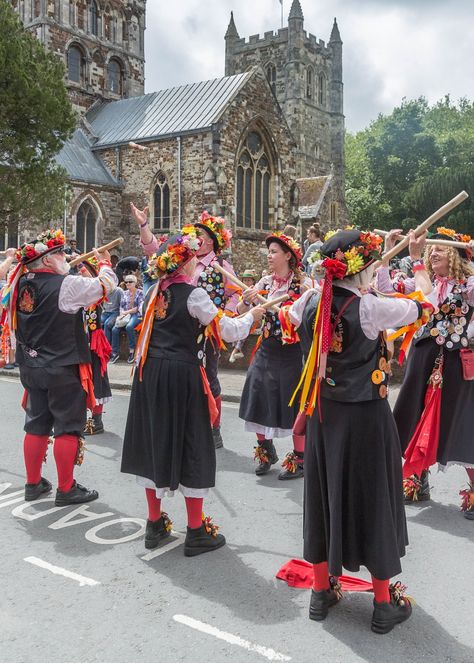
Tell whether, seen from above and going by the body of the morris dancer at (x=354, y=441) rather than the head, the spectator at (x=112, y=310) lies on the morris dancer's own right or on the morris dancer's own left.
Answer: on the morris dancer's own left

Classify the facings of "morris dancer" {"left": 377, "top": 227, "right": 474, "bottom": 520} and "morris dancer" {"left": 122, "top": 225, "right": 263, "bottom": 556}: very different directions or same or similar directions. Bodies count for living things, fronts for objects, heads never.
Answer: very different directions

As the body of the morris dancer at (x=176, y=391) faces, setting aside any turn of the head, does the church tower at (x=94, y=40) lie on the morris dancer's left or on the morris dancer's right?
on the morris dancer's left

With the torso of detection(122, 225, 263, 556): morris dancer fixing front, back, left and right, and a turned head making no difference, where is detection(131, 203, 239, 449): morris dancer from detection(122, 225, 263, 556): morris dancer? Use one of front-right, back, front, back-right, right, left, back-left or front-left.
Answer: front-left

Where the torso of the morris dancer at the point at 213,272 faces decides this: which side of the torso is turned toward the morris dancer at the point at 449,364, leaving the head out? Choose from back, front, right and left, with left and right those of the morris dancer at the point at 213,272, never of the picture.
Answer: left

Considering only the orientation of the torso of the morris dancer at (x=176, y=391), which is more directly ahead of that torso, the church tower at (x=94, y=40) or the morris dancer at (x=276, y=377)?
the morris dancer

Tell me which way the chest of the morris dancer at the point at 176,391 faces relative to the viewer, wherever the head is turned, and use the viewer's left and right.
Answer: facing away from the viewer and to the right of the viewer

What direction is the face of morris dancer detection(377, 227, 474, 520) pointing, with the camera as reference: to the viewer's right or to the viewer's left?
to the viewer's left

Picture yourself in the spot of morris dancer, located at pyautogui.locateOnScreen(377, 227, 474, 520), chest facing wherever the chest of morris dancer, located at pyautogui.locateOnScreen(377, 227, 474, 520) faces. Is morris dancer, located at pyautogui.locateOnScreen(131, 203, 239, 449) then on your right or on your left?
on your right

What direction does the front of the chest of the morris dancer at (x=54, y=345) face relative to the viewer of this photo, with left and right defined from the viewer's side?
facing away from the viewer and to the right of the viewer

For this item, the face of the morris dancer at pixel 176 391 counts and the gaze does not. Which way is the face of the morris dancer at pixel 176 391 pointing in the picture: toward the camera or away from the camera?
away from the camera

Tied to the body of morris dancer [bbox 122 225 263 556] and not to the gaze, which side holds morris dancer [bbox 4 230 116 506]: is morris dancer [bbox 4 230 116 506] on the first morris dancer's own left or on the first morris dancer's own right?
on the first morris dancer's own left

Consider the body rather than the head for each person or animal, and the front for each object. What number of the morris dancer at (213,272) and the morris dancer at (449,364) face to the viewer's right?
0

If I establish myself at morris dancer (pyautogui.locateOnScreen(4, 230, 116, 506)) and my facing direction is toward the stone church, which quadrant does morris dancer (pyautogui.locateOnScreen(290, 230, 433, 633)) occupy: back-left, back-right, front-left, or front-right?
back-right

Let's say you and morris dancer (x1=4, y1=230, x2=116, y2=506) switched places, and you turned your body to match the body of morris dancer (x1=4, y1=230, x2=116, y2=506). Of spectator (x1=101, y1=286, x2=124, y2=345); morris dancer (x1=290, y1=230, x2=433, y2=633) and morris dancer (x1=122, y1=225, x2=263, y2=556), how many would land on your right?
2
